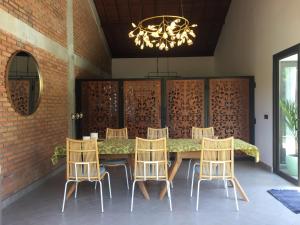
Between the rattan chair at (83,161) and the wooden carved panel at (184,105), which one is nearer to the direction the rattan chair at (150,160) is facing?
the wooden carved panel

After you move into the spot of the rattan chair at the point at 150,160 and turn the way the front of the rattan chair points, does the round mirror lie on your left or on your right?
on your left

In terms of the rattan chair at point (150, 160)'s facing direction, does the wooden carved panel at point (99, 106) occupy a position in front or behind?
in front

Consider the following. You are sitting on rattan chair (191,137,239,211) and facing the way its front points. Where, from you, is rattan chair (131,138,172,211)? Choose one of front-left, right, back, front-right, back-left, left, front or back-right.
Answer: left

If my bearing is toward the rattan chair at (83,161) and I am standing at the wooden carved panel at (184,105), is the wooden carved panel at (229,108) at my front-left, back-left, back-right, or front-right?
back-left

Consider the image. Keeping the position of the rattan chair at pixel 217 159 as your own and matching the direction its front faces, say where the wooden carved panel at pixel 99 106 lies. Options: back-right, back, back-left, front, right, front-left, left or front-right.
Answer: front-left

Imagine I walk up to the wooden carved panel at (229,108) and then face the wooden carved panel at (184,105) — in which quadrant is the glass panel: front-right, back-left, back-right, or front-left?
back-left

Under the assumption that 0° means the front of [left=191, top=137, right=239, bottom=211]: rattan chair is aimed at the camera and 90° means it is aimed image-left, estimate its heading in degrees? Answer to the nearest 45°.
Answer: approximately 180°

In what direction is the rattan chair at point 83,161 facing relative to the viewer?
away from the camera

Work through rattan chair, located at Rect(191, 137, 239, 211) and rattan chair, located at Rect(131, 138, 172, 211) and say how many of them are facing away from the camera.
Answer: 2

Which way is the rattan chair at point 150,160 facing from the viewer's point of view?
away from the camera

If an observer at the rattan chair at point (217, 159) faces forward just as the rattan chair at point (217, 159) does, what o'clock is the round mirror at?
The round mirror is roughly at 9 o'clock from the rattan chair.

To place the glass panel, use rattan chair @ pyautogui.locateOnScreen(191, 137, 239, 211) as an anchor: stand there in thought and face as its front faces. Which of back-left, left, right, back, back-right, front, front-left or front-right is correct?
front-right

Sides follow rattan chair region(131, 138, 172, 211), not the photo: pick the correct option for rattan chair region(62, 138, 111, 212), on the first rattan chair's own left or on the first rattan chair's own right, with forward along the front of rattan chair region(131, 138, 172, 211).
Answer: on the first rattan chair's own left
